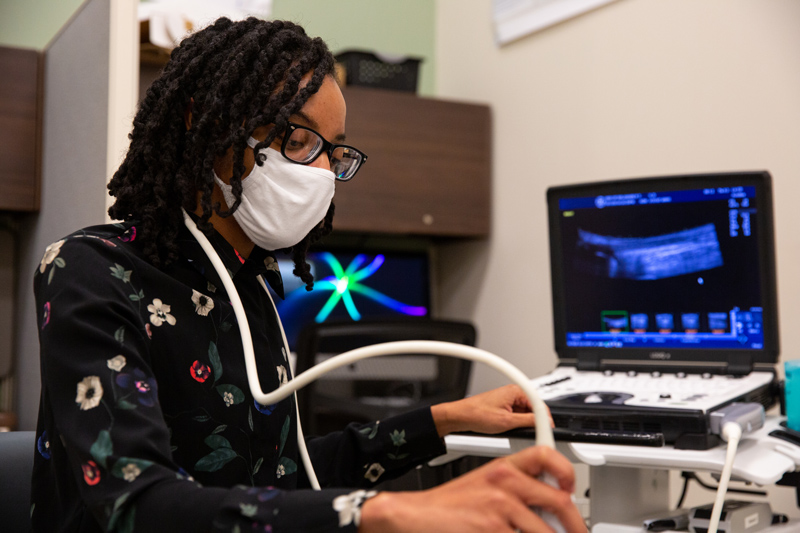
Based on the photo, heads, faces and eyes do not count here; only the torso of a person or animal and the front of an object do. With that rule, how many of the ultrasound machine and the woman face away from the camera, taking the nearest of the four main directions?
0

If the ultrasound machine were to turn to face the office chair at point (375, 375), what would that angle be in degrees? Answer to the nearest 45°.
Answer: approximately 90° to its right

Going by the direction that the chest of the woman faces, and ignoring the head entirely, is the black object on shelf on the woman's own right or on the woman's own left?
on the woman's own left

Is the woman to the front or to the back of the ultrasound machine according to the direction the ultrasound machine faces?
to the front

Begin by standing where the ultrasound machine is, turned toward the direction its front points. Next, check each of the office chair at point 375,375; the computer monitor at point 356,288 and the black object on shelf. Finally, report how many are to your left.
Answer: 0

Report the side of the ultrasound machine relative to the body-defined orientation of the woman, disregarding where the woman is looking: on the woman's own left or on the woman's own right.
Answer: on the woman's own left

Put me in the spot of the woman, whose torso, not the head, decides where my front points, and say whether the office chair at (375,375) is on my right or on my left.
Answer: on my left

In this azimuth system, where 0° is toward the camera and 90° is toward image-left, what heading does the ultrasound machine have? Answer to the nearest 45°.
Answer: approximately 45°

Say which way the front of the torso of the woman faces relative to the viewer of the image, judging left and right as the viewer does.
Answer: facing the viewer and to the right of the viewer
